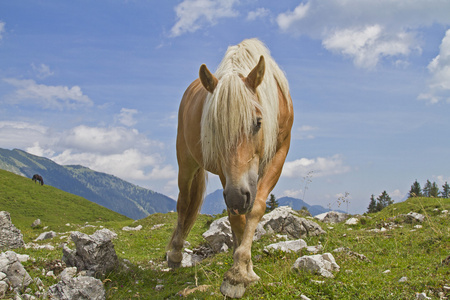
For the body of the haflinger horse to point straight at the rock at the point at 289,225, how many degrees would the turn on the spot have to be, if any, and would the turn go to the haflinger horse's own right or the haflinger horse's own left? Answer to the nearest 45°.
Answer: approximately 135° to the haflinger horse's own left

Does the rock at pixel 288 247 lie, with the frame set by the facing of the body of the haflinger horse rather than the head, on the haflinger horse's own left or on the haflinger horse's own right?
on the haflinger horse's own left

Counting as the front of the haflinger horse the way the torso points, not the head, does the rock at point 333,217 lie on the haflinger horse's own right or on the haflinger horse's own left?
on the haflinger horse's own left

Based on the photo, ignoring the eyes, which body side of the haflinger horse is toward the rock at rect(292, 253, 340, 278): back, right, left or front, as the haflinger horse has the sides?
left

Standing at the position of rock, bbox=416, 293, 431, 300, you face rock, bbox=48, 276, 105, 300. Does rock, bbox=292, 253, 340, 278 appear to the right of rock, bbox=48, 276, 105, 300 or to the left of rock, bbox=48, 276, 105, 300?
right

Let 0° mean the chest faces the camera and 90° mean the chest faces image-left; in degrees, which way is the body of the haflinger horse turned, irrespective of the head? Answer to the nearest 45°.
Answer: approximately 315°
